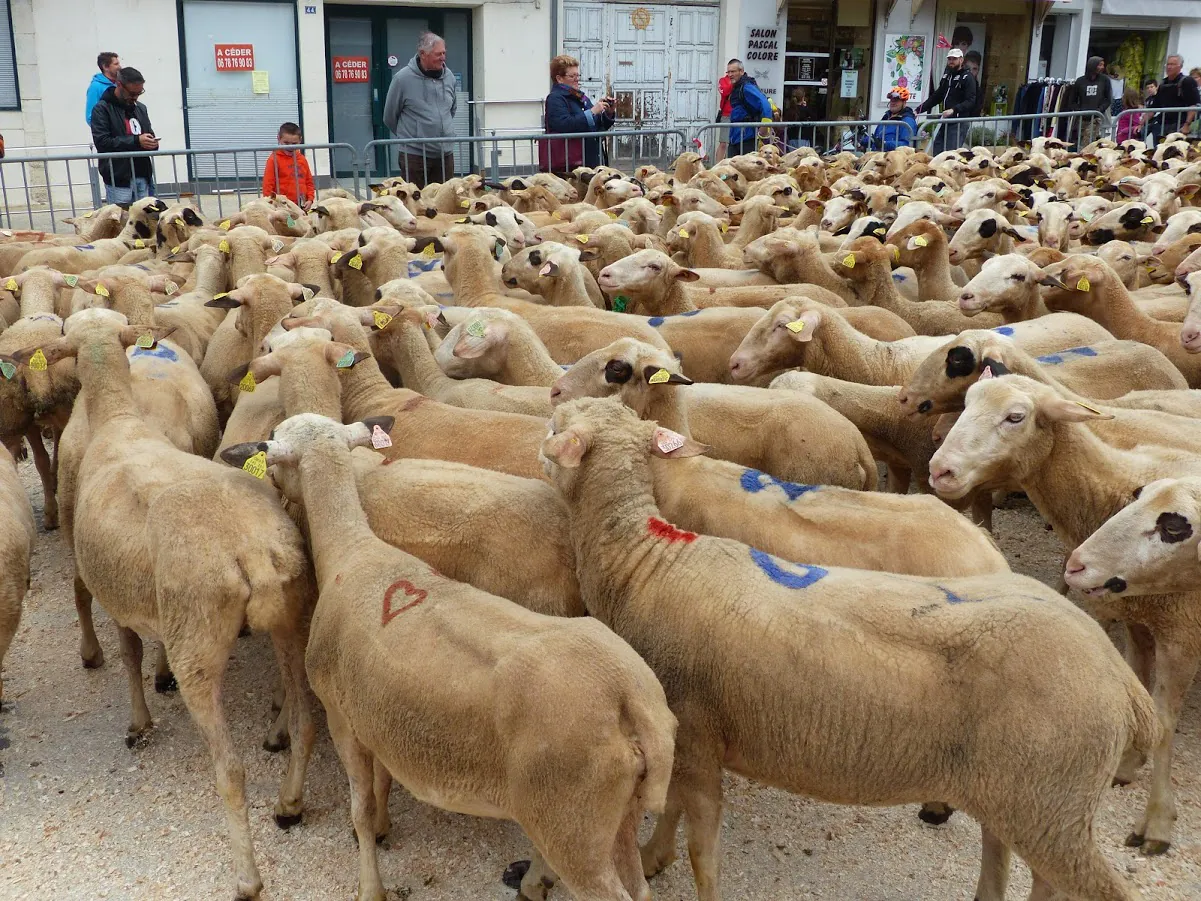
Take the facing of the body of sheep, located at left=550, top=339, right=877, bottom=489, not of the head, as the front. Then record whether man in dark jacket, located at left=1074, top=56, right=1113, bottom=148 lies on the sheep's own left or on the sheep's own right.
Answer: on the sheep's own right

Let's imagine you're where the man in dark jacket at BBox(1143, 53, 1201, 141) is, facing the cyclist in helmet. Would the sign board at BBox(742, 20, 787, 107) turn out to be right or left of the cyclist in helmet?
right

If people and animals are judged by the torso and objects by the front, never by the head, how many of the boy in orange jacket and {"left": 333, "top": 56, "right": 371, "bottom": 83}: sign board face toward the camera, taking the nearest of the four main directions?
2

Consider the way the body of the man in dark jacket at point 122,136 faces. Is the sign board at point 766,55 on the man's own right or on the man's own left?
on the man's own left

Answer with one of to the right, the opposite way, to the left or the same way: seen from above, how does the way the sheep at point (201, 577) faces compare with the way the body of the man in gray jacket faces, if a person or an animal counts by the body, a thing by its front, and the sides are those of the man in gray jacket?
the opposite way

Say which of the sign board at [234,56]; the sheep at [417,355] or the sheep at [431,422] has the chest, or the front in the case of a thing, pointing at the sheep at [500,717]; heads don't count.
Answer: the sign board

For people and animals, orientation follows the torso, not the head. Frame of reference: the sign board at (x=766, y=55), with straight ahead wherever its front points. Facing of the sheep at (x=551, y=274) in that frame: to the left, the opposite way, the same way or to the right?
to the right

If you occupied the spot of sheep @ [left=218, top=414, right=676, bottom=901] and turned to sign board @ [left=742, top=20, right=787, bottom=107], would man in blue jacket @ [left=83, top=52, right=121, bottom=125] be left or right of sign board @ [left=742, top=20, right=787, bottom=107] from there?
left

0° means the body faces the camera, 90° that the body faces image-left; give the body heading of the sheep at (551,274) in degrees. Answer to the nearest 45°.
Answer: approximately 90°

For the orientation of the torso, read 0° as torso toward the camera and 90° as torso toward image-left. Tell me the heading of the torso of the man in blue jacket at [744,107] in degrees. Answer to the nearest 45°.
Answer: approximately 45°

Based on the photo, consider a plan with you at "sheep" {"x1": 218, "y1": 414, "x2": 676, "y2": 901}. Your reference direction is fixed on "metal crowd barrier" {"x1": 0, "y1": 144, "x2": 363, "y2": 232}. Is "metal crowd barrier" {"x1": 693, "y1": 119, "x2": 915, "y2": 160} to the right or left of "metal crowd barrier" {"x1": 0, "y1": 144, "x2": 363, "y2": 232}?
right

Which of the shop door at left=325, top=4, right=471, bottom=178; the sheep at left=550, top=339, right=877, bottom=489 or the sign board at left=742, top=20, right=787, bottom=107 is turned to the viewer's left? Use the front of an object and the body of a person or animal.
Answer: the sheep
